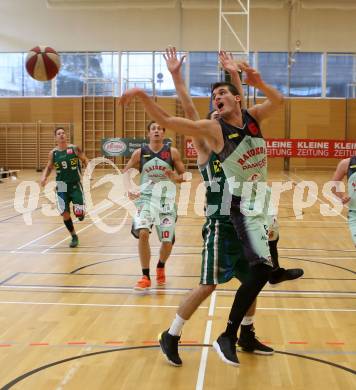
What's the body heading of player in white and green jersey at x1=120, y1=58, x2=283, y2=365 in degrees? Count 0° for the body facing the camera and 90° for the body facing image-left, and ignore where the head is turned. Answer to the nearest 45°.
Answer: approximately 315°

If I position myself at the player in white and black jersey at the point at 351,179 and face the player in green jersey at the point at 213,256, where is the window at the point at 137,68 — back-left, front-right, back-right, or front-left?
back-right

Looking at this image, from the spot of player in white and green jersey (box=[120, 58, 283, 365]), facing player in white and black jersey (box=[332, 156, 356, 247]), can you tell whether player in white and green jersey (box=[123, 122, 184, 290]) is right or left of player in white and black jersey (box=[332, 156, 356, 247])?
left

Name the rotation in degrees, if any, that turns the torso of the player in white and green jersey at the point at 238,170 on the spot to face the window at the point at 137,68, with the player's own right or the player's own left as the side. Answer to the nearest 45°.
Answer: approximately 135° to the player's own left
